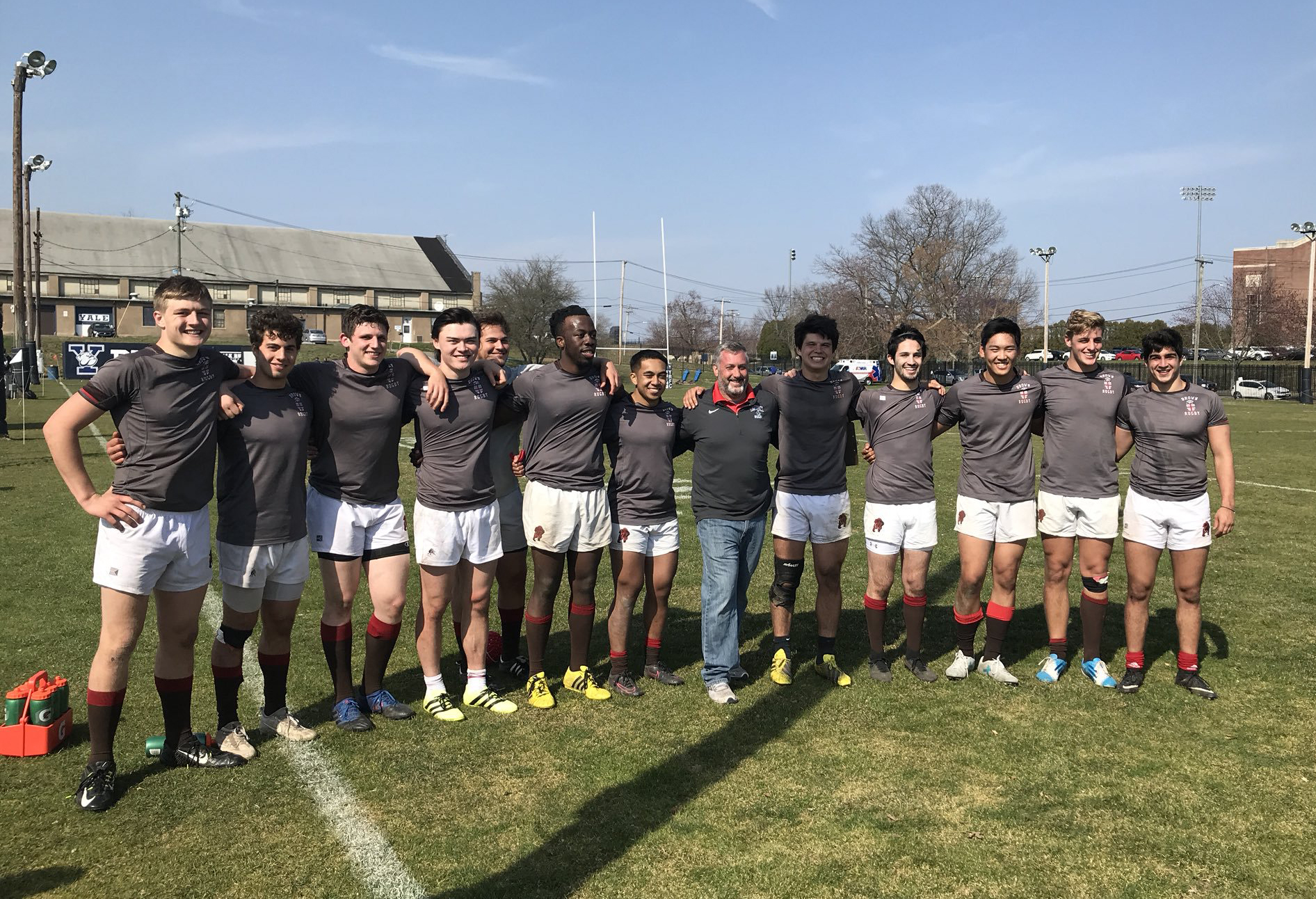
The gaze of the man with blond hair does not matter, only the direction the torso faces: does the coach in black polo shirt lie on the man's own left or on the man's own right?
on the man's own right

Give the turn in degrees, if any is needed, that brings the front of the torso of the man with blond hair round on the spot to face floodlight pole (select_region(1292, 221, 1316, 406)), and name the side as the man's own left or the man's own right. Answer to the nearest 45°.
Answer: approximately 180°

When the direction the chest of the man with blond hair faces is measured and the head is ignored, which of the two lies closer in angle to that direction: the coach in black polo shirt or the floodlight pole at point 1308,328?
the coach in black polo shirt

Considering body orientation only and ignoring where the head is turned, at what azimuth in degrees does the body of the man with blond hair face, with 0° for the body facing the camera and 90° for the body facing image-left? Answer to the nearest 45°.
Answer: approximately 0°

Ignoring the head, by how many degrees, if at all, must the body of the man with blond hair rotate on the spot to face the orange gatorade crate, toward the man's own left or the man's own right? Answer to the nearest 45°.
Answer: approximately 45° to the man's own right

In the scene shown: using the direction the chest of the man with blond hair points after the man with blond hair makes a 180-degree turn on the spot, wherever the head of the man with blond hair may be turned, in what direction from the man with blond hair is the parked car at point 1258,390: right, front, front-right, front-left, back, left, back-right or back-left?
front
